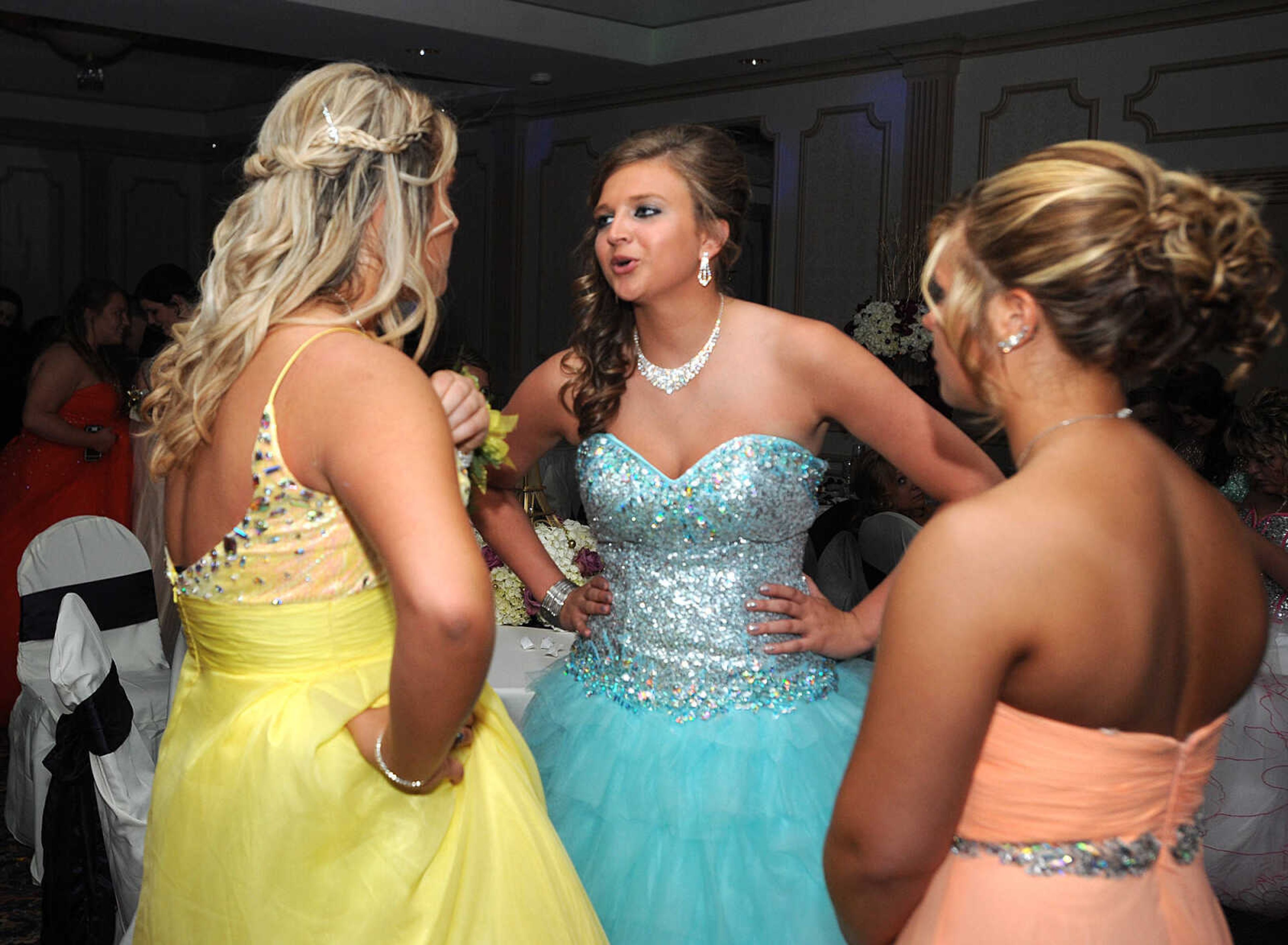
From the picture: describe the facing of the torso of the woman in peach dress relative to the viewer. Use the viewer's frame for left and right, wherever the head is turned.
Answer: facing away from the viewer and to the left of the viewer

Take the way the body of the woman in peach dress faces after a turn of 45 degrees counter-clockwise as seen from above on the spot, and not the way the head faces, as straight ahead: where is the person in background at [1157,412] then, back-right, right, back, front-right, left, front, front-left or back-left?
right

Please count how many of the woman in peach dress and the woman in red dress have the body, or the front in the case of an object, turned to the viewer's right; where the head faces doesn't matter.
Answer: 1

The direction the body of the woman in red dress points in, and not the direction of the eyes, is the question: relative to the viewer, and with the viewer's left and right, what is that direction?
facing to the right of the viewer

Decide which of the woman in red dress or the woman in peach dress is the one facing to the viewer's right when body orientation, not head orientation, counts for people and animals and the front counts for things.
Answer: the woman in red dress

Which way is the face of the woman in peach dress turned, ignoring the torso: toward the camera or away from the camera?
away from the camera

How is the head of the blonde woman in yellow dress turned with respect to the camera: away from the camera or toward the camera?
away from the camera

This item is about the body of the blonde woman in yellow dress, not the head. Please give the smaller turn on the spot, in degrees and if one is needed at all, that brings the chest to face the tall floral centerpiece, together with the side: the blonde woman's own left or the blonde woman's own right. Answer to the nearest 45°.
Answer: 0° — they already face it

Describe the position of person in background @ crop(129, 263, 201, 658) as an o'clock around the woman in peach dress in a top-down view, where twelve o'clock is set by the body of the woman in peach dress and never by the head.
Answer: The person in background is roughly at 12 o'clock from the woman in peach dress.

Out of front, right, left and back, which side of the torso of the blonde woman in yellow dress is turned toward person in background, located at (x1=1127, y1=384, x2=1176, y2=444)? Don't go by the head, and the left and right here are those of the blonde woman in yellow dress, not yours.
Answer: front

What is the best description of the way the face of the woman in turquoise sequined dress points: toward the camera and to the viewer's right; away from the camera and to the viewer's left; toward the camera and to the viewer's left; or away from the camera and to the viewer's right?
toward the camera and to the viewer's left

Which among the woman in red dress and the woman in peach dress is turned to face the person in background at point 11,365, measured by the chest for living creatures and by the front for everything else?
the woman in peach dress

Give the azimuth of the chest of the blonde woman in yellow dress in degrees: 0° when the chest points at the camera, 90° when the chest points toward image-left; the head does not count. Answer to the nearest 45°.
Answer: approximately 225°
